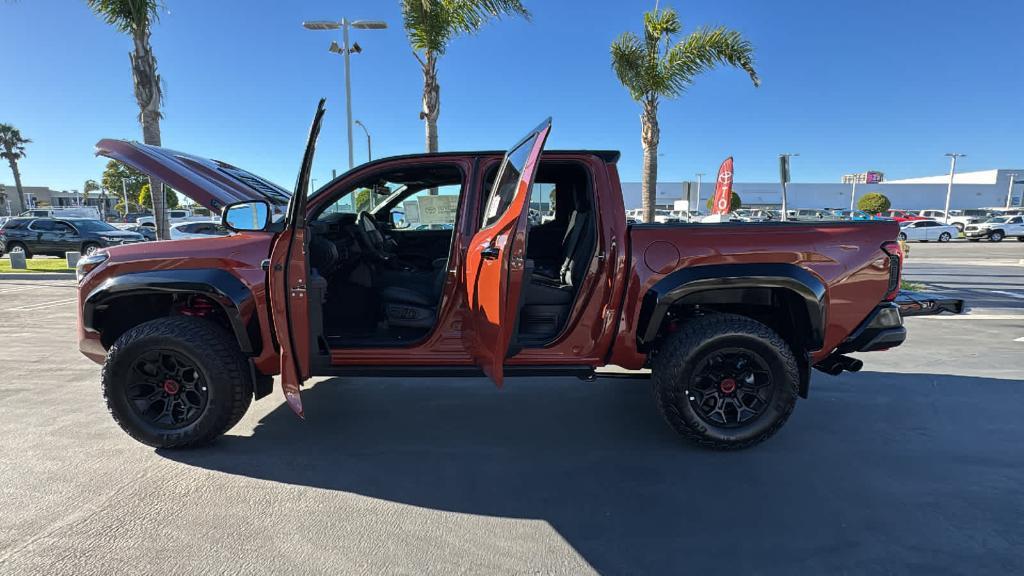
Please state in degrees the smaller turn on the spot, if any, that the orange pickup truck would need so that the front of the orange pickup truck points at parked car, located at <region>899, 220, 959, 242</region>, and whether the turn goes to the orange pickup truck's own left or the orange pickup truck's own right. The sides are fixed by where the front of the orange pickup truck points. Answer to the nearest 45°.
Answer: approximately 135° to the orange pickup truck's own right

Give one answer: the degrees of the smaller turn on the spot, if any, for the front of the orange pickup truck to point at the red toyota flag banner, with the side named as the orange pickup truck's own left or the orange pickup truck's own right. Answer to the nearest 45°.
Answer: approximately 135° to the orange pickup truck's own right

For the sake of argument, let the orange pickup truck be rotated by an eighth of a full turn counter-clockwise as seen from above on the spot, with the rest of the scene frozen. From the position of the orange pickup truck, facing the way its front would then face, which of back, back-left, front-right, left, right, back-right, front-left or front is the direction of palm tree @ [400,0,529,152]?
back-right

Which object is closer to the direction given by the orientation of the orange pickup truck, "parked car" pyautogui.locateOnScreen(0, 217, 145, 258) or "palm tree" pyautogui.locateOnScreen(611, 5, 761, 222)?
the parked car

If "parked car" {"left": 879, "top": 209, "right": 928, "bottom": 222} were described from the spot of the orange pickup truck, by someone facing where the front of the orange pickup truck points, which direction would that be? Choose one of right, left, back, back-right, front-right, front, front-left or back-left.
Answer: back-right

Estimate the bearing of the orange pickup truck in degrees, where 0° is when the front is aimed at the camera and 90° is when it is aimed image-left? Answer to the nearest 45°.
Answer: approximately 90°

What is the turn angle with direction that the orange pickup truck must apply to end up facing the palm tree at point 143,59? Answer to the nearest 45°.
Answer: approximately 45° to its right

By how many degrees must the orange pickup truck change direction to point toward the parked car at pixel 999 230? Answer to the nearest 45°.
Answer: approximately 135° to its right

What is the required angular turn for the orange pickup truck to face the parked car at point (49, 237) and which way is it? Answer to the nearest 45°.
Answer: approximately 45° to its right

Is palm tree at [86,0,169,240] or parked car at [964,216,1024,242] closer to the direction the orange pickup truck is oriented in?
the palm tree

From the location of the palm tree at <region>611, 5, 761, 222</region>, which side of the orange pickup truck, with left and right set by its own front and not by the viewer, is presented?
right

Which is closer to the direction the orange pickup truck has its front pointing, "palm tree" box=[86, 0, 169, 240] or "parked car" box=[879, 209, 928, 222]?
the palm tree
